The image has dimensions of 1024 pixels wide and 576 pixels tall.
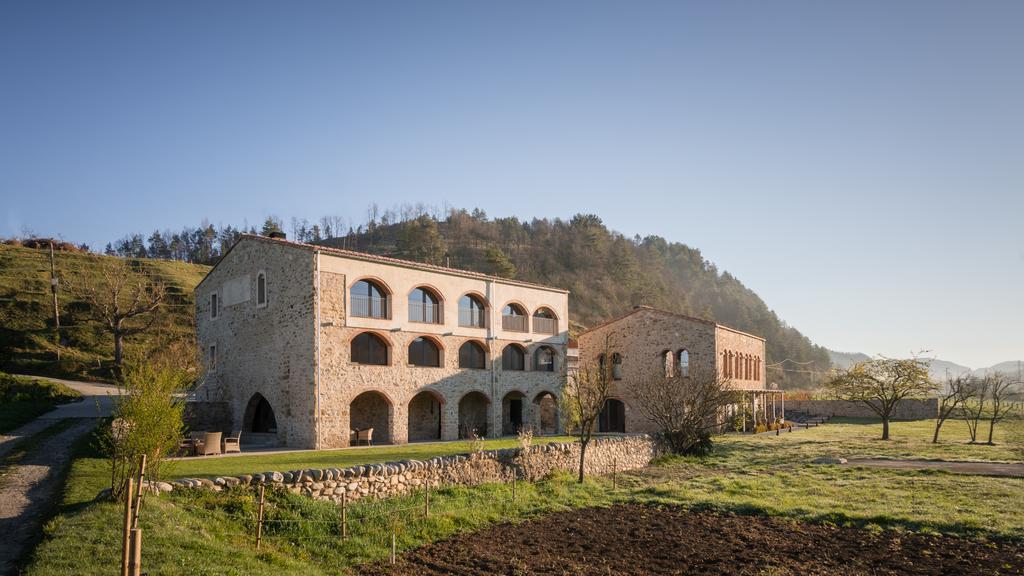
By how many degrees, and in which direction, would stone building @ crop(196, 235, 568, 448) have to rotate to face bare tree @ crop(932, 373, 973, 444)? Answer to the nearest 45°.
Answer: approximately 45° to its left

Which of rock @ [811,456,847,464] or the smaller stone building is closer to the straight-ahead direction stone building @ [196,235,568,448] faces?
the rock

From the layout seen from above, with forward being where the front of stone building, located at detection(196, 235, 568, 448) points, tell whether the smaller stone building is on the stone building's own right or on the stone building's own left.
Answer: on the stone building's own left

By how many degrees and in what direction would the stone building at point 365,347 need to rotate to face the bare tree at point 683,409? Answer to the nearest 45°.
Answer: approximately 45° to its left

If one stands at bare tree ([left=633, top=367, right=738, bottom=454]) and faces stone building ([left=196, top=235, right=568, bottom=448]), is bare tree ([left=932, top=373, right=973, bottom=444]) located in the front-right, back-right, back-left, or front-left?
back-right

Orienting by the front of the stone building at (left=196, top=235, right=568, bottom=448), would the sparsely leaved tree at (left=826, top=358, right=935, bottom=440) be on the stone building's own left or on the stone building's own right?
on the stone building's own left

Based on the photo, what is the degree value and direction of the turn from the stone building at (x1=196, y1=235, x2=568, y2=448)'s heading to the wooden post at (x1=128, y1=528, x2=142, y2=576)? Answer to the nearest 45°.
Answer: approximately 45° to its right

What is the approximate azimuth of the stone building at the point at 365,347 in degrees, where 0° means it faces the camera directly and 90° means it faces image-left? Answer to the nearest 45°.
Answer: approximately 315°
